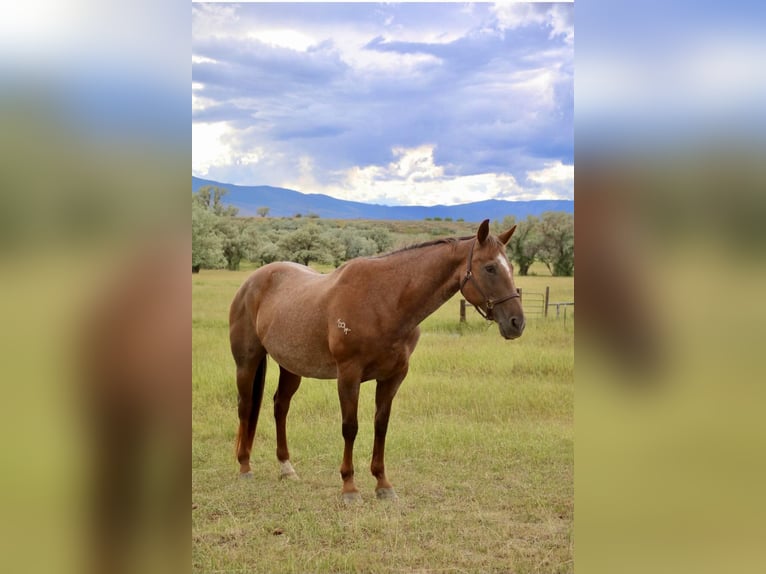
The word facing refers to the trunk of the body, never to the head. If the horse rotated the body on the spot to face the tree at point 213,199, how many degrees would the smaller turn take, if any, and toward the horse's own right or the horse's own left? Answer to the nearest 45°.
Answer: approximately 135° to the horse's own left

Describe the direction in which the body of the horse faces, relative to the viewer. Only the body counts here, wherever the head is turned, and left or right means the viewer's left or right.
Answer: facing the viewer and to the right of the viewer

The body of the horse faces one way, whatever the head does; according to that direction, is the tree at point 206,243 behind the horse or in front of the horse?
behind

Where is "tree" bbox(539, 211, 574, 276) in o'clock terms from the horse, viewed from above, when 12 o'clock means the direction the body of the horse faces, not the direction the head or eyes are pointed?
The tree is roughly at 8 o'clock from the horse.

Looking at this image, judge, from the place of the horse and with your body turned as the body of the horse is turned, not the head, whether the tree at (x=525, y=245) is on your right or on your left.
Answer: on your left

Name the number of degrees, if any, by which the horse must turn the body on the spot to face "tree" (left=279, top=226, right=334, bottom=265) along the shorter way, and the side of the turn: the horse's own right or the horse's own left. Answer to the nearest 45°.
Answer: approximately 135° to the horse's own left

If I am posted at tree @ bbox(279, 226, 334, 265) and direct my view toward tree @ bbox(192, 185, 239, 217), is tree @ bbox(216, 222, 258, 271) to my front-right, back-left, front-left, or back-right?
back-left
